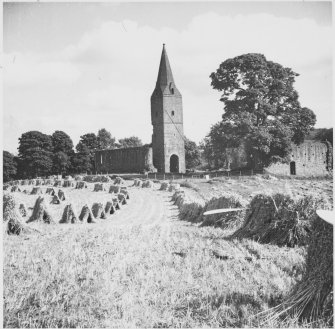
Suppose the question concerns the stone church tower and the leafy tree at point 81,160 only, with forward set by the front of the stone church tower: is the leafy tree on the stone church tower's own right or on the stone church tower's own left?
on the stone church tower's own right

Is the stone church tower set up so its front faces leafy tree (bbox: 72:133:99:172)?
no

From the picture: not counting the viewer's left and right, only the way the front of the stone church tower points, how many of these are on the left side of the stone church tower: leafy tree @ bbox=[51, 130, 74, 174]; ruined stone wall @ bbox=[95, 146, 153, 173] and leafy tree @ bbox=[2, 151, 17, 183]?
0

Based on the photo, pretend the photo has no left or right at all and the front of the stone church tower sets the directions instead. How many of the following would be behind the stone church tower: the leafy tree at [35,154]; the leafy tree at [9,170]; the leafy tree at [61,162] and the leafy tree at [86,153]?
0

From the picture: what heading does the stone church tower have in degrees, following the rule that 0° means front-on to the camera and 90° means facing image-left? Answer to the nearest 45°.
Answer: approximately 315°

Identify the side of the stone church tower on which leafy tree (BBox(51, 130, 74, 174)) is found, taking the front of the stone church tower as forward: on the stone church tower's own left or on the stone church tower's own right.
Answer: on the stone church tower's own right

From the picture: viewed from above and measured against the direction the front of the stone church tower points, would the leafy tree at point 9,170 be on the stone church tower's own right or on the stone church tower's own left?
on the stone church tower's own right

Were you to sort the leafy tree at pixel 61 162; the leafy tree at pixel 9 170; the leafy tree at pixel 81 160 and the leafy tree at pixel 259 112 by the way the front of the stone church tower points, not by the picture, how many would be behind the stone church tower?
0
